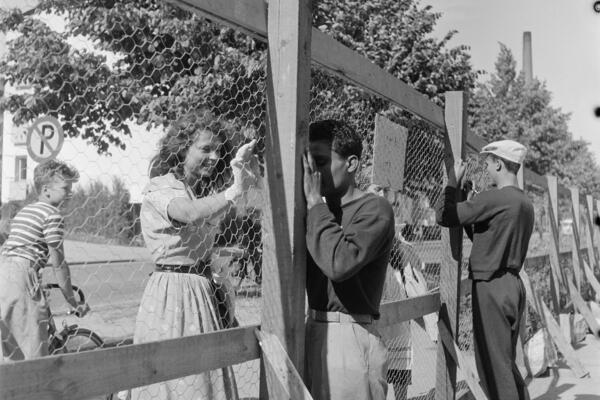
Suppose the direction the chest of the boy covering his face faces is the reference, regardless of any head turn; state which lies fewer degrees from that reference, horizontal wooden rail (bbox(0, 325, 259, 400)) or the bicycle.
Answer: the horizontal wooden rail

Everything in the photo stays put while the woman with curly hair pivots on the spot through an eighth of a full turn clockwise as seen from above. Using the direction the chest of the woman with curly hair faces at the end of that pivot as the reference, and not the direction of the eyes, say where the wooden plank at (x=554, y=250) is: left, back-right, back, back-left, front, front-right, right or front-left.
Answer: back-left

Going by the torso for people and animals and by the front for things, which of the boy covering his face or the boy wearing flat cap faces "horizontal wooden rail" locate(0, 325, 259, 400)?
the boy covering his face

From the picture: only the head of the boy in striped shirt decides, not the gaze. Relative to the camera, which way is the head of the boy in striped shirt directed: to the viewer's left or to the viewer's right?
to the viewer's right

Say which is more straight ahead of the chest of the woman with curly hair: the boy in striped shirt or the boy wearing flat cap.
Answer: the boy wearing flat cap

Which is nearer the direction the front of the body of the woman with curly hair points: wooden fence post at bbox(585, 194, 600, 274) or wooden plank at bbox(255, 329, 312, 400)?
the wooden plank

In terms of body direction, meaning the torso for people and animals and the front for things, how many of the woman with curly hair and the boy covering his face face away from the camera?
0

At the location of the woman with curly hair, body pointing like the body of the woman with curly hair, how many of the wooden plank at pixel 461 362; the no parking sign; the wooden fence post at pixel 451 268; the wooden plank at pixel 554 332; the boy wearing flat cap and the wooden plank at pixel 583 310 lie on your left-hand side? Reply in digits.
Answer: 5

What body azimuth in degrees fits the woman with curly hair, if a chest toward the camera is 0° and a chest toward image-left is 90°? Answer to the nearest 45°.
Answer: approximately 315°

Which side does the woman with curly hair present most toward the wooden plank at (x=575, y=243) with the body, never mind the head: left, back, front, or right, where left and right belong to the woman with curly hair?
left

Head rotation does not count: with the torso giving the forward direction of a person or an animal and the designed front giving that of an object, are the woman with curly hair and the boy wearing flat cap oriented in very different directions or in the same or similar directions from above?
very different directions

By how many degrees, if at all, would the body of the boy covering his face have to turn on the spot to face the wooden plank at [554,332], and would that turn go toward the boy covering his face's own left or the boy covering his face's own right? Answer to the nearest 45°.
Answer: approximately 180°
